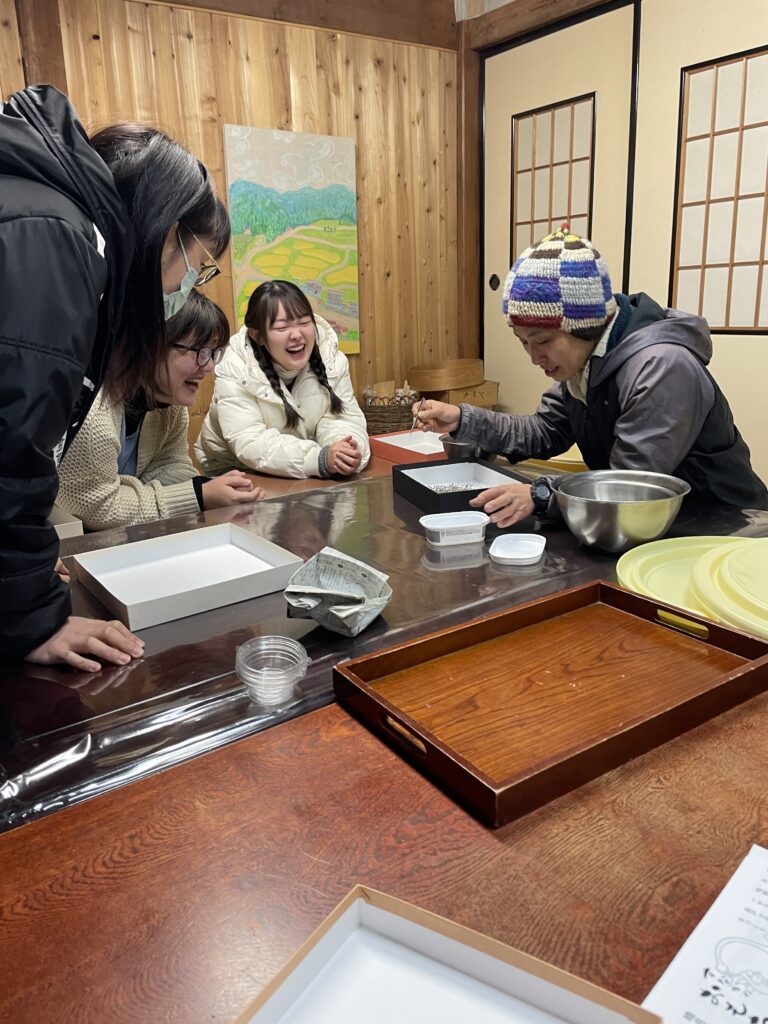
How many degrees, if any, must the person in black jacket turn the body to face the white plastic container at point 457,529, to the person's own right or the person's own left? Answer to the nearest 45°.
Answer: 0° — they already face it

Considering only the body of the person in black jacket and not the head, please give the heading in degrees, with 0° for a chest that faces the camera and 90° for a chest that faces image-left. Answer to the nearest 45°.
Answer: approximately 270°

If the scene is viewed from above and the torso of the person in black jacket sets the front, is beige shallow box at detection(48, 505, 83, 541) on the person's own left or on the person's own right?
on the person's own left

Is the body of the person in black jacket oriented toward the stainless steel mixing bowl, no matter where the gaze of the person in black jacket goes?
yes

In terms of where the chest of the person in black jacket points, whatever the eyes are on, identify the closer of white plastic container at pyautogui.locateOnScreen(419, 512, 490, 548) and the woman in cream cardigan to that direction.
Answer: the white plastic container

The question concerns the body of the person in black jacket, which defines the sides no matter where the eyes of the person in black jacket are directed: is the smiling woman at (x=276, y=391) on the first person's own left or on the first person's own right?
on the first person's own left

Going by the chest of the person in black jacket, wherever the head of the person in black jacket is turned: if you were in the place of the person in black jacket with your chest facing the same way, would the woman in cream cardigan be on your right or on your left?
on your left

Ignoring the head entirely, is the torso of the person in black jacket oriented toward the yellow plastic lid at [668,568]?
yes

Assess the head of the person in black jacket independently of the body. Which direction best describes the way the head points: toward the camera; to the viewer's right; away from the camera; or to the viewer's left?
to the viewer's right

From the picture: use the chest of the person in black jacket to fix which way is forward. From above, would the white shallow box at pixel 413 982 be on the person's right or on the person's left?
on the person's right
